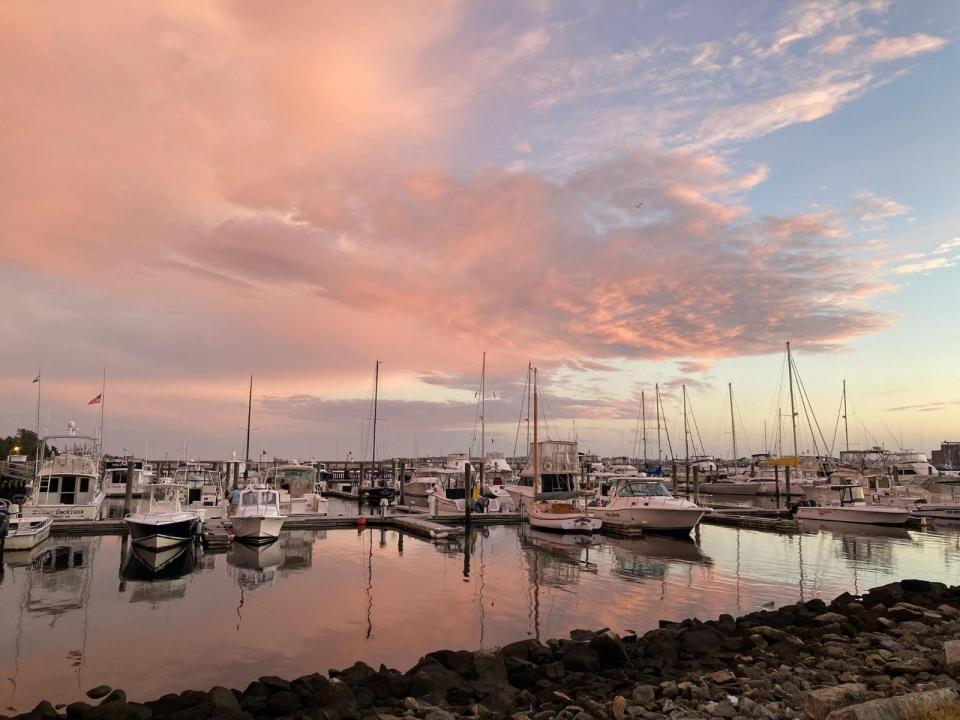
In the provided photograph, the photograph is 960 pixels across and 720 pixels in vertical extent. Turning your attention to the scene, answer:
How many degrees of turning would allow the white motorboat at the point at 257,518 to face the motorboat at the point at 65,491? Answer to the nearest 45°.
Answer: approximately 135° to its right

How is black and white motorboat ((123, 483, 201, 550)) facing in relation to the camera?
toward the camera

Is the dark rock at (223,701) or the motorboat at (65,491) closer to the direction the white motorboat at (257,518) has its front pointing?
the dark rock

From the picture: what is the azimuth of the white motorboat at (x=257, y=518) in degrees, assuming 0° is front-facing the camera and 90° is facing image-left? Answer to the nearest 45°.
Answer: approximately 0°

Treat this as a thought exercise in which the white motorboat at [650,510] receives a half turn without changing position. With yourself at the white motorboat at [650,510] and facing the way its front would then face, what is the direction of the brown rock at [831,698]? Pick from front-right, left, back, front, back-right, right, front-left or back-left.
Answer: back-left

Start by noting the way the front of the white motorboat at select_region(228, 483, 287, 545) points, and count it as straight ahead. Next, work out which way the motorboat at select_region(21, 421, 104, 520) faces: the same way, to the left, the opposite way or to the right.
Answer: the opposite way

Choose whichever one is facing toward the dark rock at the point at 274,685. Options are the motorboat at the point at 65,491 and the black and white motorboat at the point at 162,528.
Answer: the black and white motorboat

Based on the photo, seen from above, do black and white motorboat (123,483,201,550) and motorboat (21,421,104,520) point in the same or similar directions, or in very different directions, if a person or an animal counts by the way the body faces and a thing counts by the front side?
very different directions

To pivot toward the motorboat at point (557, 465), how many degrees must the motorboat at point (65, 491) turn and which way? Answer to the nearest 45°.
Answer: approximately 90° to its right

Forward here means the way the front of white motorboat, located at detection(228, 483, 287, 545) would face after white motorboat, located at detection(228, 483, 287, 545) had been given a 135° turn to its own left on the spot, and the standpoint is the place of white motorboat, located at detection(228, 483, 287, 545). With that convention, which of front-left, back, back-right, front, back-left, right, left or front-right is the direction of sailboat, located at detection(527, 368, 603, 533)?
front-right

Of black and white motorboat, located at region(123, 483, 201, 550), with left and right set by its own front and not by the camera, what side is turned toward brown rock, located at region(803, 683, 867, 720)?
front

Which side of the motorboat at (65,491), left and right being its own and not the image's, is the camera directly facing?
back
